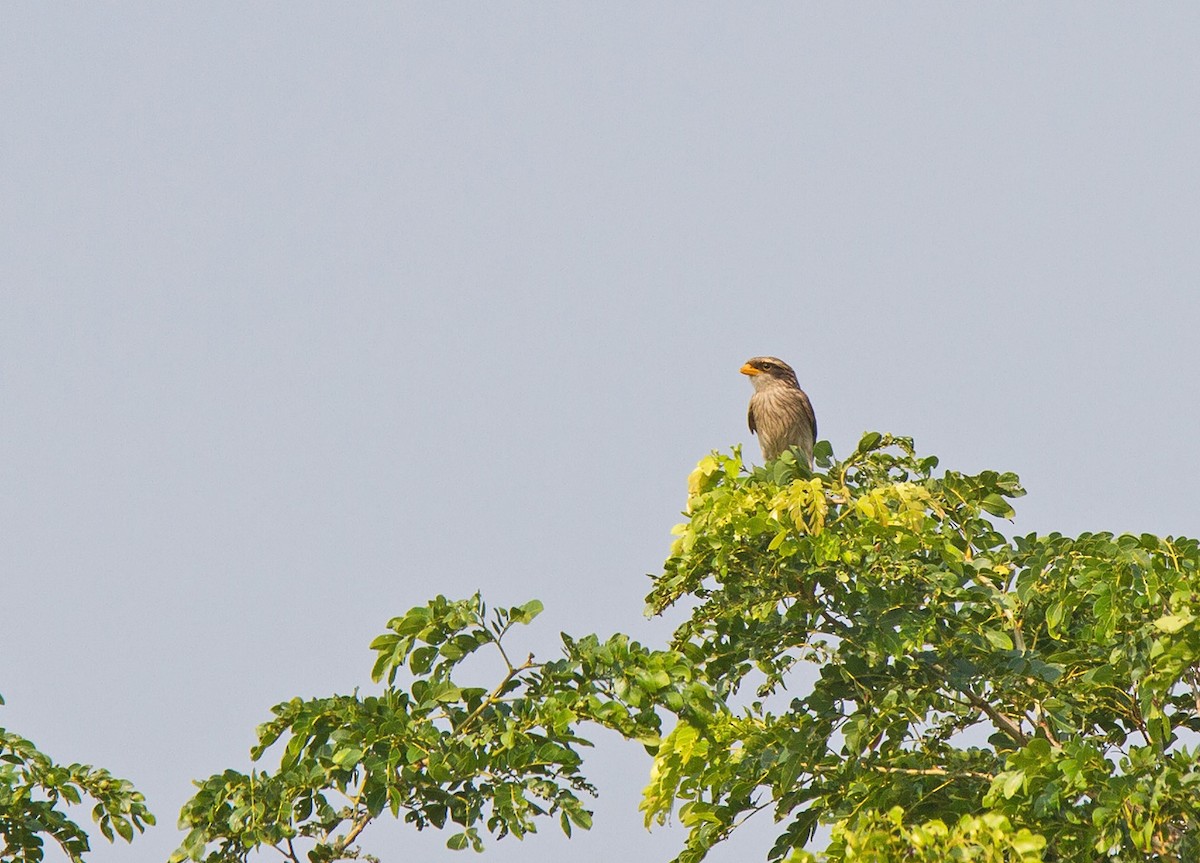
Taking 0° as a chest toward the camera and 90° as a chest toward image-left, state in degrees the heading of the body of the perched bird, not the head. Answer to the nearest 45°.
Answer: approximately 45°

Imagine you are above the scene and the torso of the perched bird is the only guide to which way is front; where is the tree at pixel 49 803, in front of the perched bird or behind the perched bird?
in front
